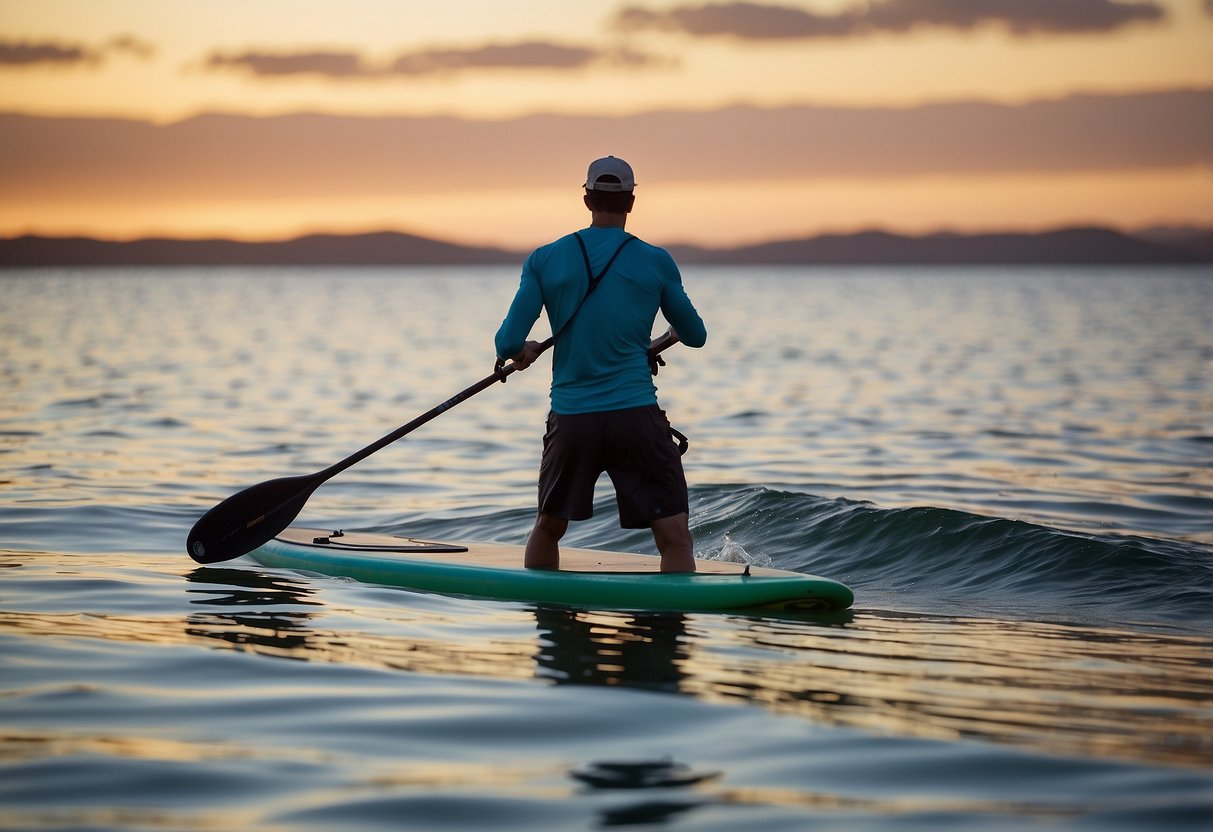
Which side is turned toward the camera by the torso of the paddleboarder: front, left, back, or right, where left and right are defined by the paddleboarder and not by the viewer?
back
